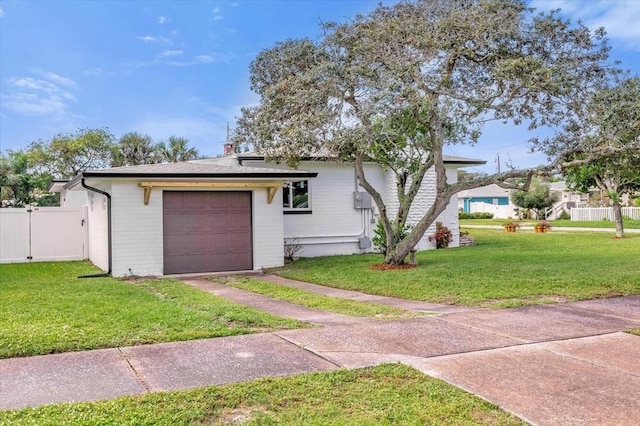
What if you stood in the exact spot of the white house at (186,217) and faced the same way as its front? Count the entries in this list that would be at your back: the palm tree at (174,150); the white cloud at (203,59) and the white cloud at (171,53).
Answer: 3

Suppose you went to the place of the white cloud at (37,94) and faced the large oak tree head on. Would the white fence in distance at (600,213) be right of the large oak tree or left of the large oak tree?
left

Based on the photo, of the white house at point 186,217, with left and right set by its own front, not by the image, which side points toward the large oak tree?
left

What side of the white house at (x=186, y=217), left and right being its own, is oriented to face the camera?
front

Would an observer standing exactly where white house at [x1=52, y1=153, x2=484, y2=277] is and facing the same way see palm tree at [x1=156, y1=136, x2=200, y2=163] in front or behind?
behind

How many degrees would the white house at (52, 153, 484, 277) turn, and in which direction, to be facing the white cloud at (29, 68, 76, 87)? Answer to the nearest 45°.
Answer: approximately 135° to its right

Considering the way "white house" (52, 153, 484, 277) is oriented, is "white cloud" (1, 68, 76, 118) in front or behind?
behind

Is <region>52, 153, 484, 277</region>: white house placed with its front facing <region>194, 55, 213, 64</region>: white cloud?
no

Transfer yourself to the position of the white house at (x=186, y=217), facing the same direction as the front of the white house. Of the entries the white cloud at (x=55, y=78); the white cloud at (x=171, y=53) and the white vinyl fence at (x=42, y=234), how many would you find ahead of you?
0

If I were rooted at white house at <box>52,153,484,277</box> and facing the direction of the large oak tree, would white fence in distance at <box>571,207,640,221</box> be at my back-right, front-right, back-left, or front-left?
front-left

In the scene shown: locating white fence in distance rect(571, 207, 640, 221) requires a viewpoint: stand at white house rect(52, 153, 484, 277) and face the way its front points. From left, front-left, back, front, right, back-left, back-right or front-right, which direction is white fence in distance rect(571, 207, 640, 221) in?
back-left
